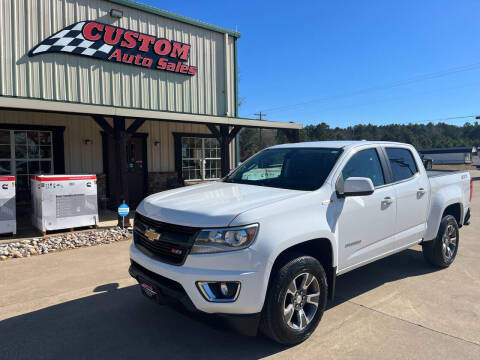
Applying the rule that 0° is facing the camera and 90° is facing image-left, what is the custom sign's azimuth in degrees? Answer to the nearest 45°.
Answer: approximately 315°

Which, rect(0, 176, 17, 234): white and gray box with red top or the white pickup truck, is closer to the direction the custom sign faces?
the white pickup truck

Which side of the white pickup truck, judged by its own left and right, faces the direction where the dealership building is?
right

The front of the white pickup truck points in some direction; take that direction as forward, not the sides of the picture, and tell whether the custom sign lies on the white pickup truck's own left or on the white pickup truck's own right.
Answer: on the white pickup truck's own right

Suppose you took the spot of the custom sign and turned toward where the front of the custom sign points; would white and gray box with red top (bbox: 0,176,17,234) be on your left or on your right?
on your right

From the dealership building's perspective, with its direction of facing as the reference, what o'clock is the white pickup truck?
The white pickup truck is roughly at 1 o'clock from the dealership building.

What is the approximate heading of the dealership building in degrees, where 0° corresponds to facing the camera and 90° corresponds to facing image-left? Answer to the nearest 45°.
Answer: approximately 315°

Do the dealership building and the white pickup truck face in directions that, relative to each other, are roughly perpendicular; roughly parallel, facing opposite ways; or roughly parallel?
roughly perpendicular

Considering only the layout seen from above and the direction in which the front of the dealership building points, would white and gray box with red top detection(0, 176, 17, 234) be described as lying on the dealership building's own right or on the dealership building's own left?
on the dealership building's own right

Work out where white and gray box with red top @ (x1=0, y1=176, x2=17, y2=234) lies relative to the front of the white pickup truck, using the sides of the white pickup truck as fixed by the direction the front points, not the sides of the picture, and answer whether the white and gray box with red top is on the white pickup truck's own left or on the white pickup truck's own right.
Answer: on the white pickup truck's own right
